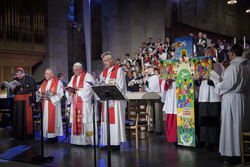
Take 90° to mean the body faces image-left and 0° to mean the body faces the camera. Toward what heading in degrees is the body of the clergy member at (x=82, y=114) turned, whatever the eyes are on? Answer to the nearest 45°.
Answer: approximately 45°

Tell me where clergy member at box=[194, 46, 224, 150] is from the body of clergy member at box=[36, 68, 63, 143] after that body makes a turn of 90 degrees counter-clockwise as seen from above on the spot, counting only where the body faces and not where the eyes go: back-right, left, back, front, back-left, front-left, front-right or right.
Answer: front

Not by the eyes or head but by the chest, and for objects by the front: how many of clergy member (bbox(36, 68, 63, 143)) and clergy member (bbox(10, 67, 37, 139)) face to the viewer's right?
0

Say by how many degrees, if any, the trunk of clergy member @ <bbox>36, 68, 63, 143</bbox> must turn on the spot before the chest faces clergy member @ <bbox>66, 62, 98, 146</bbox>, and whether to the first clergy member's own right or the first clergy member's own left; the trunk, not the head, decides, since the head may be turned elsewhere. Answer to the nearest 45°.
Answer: approximately 90° to the first clergy member's own left

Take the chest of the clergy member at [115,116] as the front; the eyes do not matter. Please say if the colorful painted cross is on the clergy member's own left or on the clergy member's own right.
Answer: on the clergy member's own left

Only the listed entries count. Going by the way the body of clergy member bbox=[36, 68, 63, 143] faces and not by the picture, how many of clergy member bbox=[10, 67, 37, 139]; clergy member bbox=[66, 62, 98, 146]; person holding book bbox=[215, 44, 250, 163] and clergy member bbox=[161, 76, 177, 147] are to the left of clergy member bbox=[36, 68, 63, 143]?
3

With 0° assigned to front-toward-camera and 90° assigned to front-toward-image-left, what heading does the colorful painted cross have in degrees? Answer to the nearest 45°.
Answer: approximately 0°

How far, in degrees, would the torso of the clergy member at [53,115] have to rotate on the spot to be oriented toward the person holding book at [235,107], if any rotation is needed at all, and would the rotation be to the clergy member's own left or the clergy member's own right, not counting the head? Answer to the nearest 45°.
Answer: approximately 90° to the clergy member's own left

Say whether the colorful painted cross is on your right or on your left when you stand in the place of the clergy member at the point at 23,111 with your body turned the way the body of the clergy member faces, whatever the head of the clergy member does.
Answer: on your left

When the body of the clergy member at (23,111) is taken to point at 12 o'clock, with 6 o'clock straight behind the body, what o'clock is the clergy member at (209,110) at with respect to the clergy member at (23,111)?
the clergy member at (209,110) is roughly at 9 o'clock from the clergy member at (23,111).

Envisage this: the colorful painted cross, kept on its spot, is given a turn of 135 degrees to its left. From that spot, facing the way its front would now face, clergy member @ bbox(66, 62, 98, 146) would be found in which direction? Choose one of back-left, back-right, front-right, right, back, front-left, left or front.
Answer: back-left

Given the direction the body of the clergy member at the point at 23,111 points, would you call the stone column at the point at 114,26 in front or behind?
behind

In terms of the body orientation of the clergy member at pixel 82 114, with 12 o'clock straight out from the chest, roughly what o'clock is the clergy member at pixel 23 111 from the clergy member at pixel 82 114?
the clergy member at pixel 23 111 is roughly at 3 o'clock from the clergy member at pixel 82 114.
